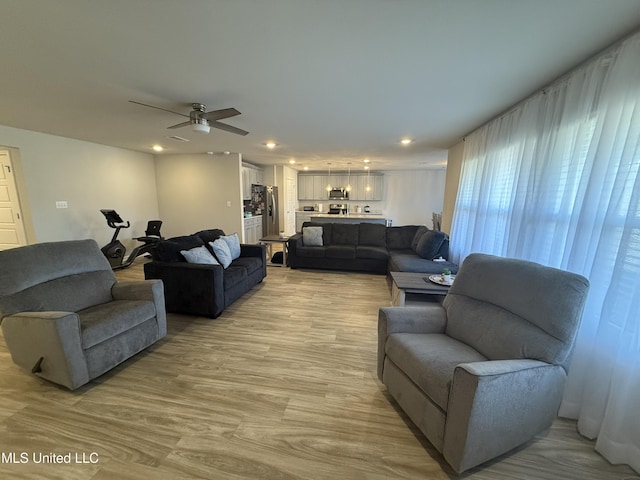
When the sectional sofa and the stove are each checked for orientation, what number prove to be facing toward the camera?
2

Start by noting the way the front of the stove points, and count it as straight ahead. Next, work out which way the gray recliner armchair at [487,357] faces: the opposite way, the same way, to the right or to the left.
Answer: to the right

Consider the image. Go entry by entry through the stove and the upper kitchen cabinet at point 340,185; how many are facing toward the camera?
2

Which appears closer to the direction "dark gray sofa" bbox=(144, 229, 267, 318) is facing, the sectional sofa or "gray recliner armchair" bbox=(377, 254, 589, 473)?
the gray recliner armchair

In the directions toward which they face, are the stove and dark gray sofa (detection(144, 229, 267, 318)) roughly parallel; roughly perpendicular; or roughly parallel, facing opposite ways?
roughly perpendicular

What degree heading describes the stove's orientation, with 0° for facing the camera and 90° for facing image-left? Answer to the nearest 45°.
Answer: approximately 0°

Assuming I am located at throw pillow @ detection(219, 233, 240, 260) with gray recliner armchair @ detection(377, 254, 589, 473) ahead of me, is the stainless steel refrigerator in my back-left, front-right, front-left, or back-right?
back-left

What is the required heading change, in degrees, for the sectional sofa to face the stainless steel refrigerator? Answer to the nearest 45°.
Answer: approximately 135° to its right

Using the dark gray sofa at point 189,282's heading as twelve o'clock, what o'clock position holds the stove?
The stove is roughly at 9 o'clock from the dark gray sofa.

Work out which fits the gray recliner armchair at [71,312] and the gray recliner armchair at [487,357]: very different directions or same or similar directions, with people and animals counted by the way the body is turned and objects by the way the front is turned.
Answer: very different directions
